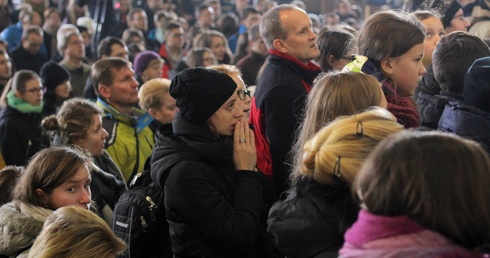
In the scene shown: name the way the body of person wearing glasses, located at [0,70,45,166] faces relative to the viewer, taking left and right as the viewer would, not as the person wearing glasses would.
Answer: facing the viewer and to the right of the viewer

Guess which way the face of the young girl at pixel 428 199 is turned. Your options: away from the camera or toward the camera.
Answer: away from the camera

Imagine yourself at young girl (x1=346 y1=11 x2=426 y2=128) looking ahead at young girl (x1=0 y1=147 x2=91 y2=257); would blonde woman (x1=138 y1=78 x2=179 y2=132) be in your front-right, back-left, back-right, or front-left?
front-right

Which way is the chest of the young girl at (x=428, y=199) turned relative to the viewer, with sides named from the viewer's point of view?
facing away from the viewer and to the right of the viewer

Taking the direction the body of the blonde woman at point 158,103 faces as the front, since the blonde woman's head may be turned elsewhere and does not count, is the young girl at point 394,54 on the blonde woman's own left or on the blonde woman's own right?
on the blonde woman's own right

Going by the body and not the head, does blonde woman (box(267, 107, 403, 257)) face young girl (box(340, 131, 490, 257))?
no

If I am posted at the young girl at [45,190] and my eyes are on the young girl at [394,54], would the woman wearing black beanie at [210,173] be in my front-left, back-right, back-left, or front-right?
front-right

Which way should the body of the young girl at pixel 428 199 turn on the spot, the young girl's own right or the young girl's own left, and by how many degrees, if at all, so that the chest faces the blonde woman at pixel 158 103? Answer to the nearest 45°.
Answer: approximately 90° to the young girl's own left

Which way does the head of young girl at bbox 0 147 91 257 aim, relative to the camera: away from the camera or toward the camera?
toward the camera

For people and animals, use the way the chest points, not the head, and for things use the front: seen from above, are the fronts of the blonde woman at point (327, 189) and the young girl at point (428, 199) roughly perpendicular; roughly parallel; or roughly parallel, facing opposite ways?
roughly parallel
